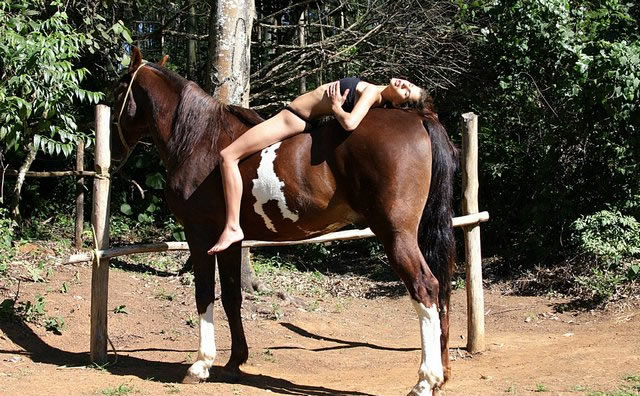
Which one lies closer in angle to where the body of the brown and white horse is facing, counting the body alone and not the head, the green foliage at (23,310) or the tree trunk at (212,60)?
the green foliage

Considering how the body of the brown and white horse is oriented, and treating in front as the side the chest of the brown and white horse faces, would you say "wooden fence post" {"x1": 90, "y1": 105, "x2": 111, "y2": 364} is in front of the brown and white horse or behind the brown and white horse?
in front

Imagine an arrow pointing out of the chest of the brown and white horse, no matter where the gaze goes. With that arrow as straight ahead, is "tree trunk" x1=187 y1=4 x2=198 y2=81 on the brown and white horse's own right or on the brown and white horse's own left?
on the brown and white horse's own right

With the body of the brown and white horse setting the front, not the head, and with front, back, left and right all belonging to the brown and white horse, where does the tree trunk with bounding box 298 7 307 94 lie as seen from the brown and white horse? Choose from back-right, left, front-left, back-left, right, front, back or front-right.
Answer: right

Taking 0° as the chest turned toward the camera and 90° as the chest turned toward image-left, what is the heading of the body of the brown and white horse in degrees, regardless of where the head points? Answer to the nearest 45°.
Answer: approximately 90°

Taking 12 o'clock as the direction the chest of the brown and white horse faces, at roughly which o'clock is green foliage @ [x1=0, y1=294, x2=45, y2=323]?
The green foliage is roughly at 1 o'clock from the brown and white horse.

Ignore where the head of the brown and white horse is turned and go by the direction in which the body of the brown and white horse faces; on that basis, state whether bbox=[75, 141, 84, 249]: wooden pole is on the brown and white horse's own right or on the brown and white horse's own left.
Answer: on the brown and white horse's own right

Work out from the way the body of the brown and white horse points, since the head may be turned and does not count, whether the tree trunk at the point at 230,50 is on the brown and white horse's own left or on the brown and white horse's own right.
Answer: on the brown and white horse's own right

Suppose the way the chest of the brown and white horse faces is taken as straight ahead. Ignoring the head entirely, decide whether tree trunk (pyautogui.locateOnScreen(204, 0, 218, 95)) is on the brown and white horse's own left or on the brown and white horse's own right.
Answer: on the brown and white horse's own right

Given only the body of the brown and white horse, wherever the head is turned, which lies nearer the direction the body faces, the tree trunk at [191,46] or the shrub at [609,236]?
the tree trunk

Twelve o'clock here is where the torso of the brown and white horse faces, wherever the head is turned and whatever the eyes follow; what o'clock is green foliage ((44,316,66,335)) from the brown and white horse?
The green foliage is roughly at 1 o'clock from the brown and white horse.

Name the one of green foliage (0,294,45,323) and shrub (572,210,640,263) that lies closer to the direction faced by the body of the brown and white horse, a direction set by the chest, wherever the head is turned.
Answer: the green foliage
